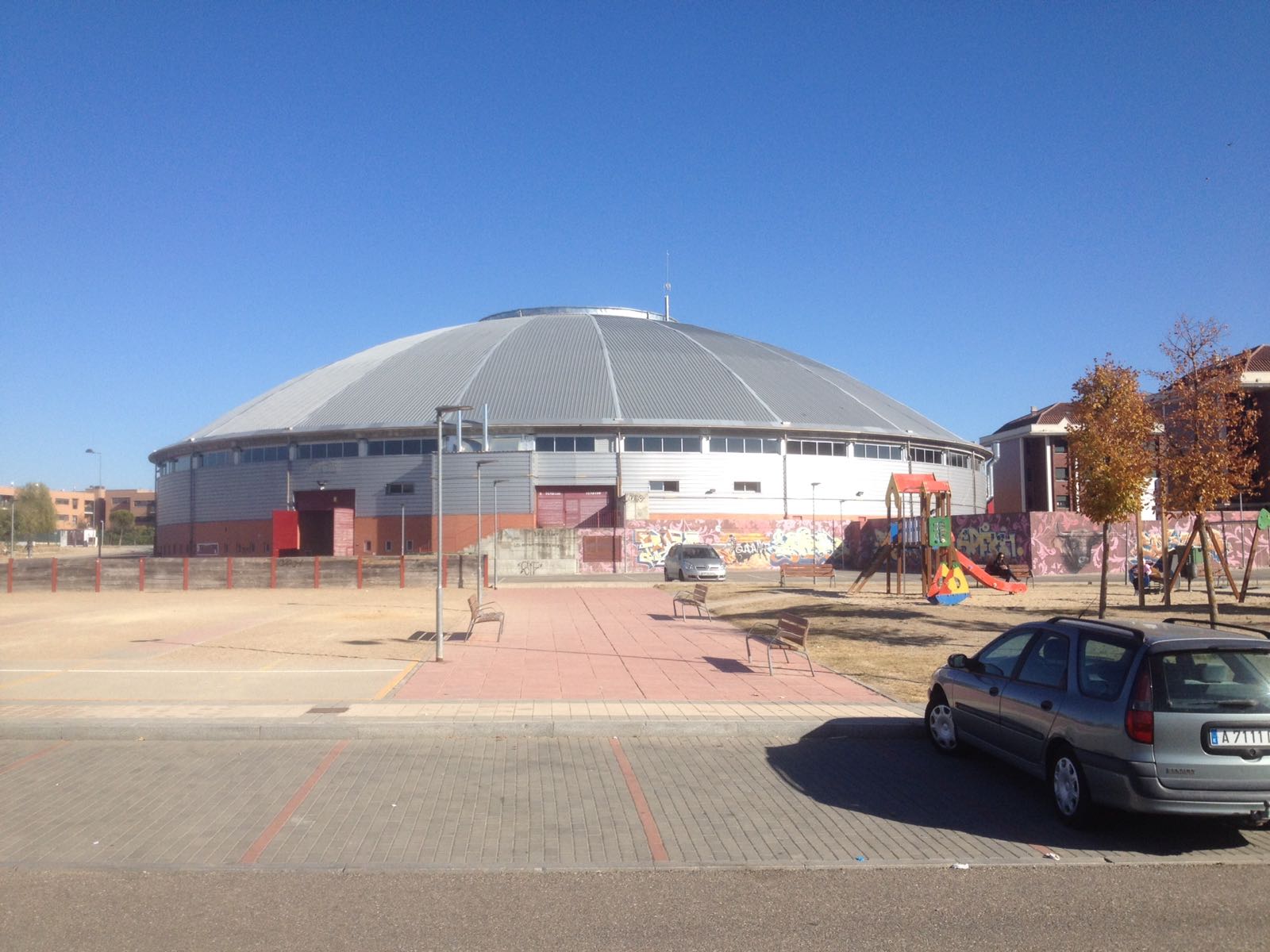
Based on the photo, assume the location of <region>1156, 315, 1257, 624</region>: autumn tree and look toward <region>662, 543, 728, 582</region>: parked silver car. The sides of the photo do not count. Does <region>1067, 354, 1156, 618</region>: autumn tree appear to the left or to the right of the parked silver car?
left

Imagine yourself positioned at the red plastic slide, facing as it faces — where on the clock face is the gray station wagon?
The gray station wagon is roughly at 3 o'clock from the red plastic slide.

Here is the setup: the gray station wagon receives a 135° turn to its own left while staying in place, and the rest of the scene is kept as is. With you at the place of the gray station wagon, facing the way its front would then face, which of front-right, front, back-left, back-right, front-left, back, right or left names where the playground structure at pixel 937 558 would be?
back

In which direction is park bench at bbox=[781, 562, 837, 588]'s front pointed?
toward the camera

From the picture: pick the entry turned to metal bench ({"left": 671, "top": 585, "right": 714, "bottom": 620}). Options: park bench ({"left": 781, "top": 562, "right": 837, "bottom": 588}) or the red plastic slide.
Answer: the park bench

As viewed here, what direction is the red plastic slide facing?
to the viewer's right

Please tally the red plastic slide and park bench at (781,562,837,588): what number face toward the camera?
1

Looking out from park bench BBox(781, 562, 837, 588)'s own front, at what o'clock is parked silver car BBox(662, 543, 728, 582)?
The parked silver car is roughly at 3 o'clock from the park bench.

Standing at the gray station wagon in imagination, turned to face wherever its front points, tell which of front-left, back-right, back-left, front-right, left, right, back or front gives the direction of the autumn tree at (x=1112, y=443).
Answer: front-right

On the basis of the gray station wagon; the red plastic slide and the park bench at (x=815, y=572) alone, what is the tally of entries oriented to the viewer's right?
1

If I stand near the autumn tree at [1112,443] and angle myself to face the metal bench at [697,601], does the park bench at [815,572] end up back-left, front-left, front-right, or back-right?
front-right

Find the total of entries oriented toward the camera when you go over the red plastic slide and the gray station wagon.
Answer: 0

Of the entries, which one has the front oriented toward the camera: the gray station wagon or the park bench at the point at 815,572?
the park bench

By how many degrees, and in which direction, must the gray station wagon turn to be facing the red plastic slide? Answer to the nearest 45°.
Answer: approximately 45° to its right

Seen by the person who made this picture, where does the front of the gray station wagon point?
facing away from the viewer and to the left of the viewer

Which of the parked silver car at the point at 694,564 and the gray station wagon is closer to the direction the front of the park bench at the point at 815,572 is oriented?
the gray station wagon

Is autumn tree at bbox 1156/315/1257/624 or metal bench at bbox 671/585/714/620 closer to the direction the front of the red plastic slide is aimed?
the autumn tree

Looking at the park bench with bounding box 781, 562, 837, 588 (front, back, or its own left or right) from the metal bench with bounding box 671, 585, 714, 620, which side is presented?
front
